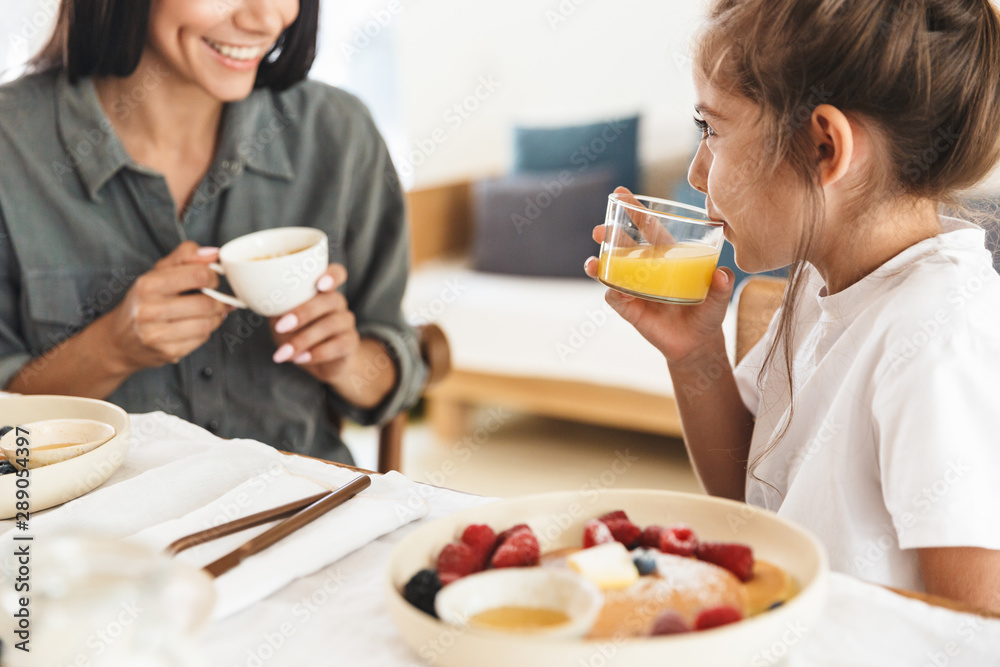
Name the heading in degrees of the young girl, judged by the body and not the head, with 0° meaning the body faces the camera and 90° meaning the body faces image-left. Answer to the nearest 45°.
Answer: approximately 90°

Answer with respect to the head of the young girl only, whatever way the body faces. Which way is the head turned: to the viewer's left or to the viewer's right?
to the viewer's left

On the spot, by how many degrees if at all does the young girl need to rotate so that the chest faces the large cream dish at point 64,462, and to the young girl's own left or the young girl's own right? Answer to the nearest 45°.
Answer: approximately 45° to the young girl's own left

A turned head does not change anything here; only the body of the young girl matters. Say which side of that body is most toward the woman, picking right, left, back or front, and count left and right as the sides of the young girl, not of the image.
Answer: front
